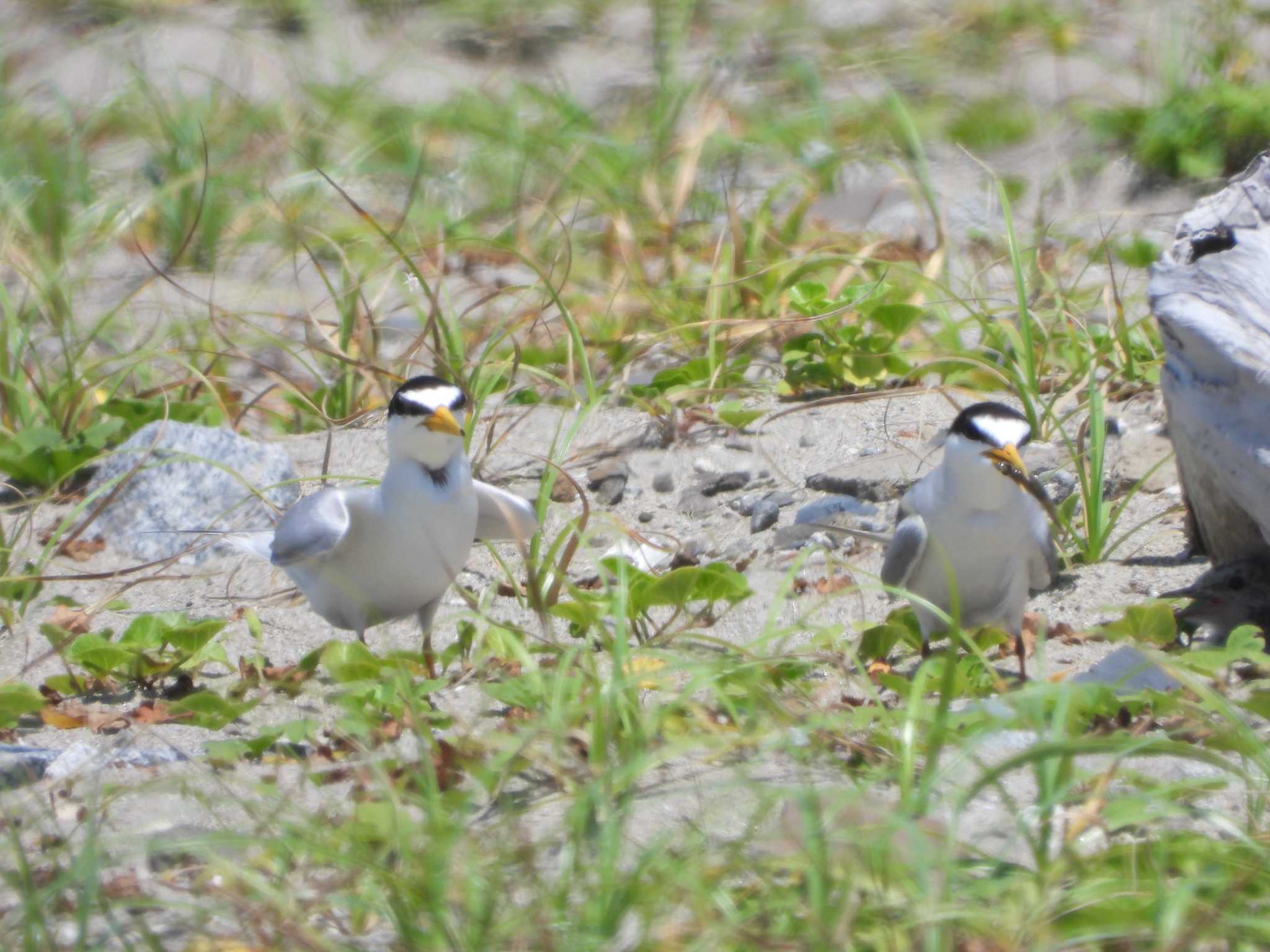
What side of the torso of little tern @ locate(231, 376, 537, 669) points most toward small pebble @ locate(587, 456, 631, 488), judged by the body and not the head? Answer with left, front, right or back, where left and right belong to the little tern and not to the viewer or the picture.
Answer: left

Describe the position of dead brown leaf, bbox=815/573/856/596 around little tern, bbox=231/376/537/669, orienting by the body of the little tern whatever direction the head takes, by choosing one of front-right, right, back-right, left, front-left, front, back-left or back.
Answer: front-left

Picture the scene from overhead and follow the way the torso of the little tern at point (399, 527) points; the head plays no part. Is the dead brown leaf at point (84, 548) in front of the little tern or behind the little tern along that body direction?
behind

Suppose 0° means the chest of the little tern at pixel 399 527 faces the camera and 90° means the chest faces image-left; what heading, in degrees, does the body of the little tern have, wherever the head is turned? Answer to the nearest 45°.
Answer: approximately 315°

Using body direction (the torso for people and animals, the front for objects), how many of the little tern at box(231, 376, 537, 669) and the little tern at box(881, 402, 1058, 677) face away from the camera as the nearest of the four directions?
0

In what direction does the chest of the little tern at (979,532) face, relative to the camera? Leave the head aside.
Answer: toward the camera

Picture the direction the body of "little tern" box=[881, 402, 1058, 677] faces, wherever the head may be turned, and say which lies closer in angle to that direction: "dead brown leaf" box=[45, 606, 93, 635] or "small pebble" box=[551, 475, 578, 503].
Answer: the dead brown leaf

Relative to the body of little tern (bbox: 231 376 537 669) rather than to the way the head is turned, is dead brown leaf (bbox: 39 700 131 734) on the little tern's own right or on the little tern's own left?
on the little tern's own right

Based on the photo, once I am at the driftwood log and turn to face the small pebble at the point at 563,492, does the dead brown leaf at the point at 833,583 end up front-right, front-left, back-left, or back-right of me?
front-left

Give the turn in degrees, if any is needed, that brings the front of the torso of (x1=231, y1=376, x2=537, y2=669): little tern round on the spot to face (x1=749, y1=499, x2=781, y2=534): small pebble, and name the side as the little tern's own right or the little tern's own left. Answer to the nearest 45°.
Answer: approximately 90° to the little tern's own left

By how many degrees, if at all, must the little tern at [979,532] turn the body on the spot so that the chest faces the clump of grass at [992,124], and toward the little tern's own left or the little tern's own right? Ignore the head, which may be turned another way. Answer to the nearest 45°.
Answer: approximately 180°

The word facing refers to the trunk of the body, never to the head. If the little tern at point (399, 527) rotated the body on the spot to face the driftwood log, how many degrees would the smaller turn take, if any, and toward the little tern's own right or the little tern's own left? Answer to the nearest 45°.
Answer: approximately 45° to the little tern's own left
